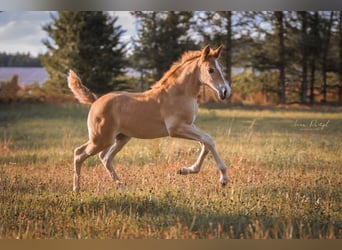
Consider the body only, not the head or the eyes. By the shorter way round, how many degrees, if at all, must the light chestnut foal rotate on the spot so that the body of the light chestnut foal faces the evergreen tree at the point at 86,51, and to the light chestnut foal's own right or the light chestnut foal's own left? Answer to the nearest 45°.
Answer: approximately 135° to the light chestnut foal's own left

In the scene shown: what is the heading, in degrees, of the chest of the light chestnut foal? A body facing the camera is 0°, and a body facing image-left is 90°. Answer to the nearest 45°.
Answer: approximately 270°

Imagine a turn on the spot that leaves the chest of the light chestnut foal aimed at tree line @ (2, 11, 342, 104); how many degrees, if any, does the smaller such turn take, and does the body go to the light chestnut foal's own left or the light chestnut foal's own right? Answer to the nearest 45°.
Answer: approximately 45° to the light chestnut foal's own left
